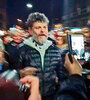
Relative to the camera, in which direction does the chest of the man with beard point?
toward the camera

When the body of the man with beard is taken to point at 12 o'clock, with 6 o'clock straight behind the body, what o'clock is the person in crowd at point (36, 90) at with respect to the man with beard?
The person in crowd is roughly at 12 o'clock from the man with beard.
